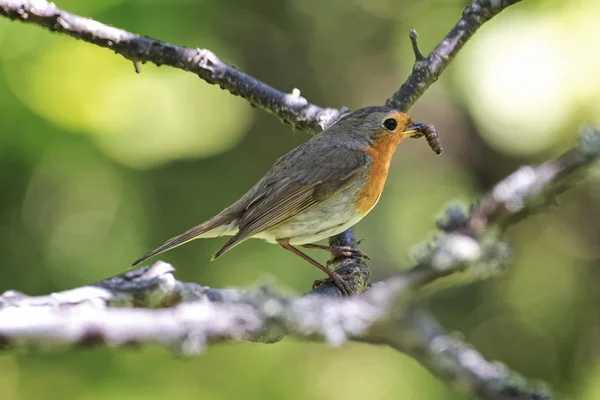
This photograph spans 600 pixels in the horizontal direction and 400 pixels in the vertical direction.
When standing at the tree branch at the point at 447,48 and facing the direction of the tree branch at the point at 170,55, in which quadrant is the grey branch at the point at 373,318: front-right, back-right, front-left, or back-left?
front-left

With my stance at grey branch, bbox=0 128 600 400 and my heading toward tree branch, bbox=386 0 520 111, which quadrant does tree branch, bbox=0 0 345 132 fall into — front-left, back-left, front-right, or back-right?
front-left

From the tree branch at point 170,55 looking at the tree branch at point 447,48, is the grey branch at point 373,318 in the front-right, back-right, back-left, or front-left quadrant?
front-right

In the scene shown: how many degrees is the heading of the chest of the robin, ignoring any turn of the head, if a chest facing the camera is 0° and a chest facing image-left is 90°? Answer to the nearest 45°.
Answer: approximately 270°
